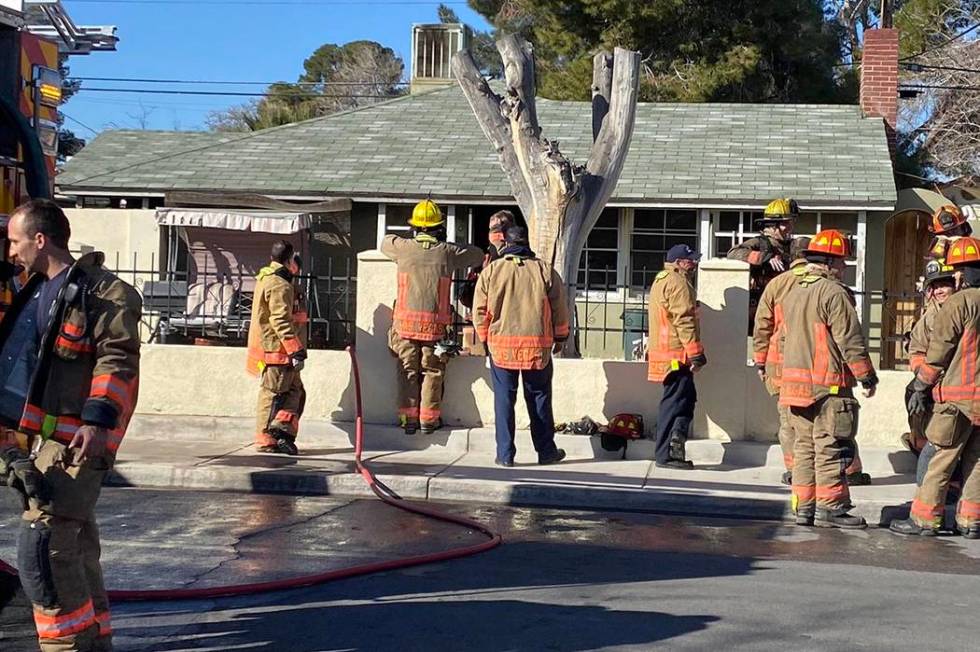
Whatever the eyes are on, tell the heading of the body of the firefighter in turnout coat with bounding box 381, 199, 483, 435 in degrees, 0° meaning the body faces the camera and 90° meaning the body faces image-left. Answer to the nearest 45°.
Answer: approximately 180°

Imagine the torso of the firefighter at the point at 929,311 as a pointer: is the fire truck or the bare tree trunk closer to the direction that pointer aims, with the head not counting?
the fire truck

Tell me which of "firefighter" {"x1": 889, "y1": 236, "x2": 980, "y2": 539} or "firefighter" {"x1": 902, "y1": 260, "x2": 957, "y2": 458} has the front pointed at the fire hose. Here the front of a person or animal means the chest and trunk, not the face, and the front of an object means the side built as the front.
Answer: "firefighter" {"x1": 902, "y1": 260, "x2": 957, "y2": 458}

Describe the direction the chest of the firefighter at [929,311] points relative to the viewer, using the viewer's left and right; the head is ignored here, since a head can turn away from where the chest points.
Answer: facing the viewer and to the left of the viewer

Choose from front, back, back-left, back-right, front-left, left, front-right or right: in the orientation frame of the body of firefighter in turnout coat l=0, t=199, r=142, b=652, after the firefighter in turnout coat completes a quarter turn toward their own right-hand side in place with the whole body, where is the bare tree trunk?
right

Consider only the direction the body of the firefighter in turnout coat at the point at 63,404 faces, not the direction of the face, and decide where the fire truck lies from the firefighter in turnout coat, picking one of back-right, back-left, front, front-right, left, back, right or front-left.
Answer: back-right

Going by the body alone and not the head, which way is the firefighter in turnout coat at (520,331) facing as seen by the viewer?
away from the camera

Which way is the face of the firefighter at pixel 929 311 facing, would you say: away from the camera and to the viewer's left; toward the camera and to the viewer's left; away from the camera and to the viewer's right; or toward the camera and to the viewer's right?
toward the camera and to the viewer's left

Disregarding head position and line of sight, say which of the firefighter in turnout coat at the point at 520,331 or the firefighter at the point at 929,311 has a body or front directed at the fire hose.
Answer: the firefighter

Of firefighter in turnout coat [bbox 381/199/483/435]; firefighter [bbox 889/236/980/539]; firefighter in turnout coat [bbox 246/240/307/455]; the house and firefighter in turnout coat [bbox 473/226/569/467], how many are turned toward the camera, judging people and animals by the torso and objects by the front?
1

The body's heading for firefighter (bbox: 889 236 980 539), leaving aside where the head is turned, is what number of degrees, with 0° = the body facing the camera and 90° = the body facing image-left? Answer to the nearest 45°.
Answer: approximately 135°

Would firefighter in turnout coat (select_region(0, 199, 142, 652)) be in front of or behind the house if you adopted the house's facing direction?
in front

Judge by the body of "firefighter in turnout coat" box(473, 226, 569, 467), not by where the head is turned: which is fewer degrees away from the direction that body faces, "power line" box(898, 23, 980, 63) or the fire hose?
the power line

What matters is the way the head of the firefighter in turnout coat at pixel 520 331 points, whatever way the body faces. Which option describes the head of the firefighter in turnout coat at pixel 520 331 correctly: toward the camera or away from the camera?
away from the camera
